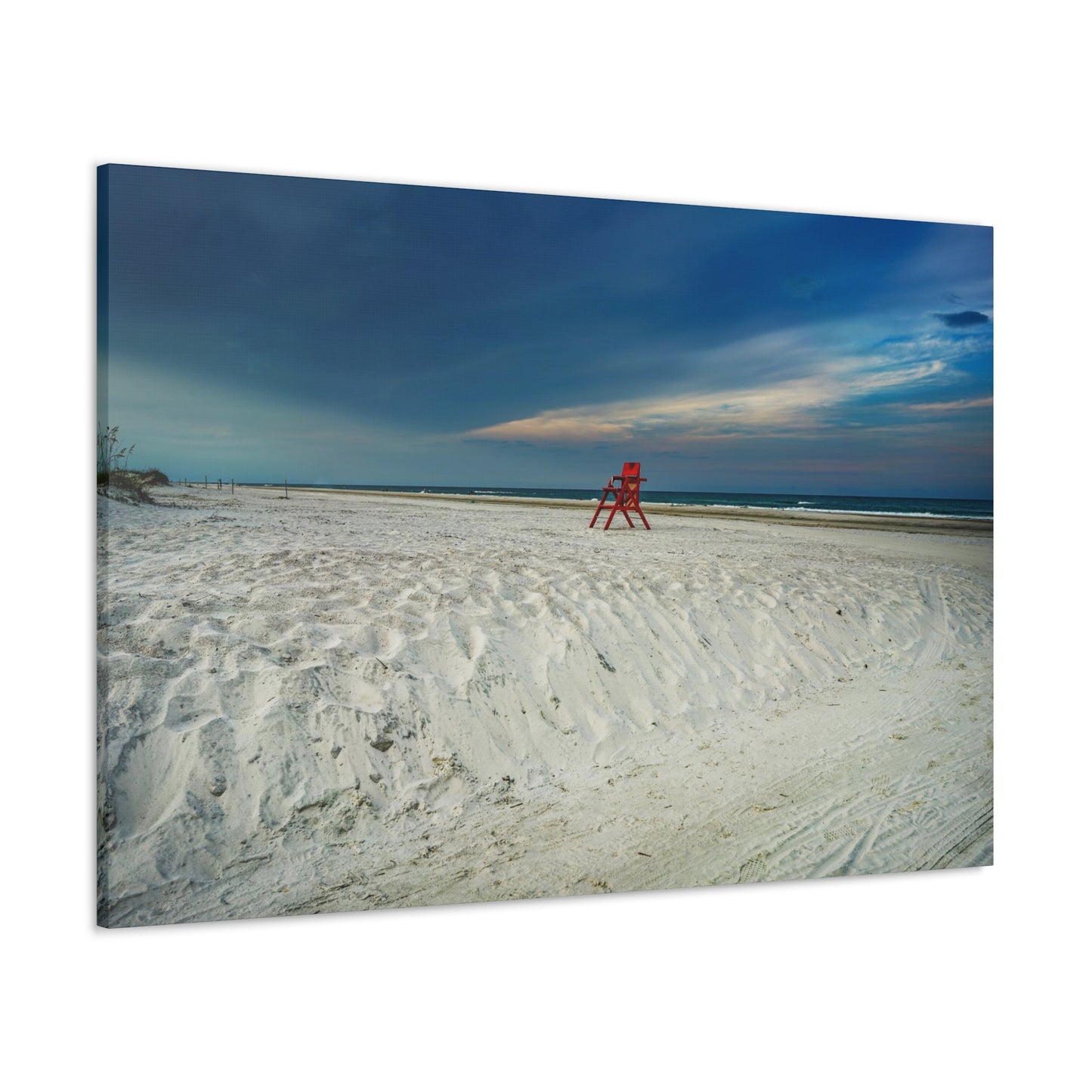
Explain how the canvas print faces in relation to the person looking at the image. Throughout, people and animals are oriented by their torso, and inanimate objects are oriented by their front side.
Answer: facing the viewer and to the right of the viewer
